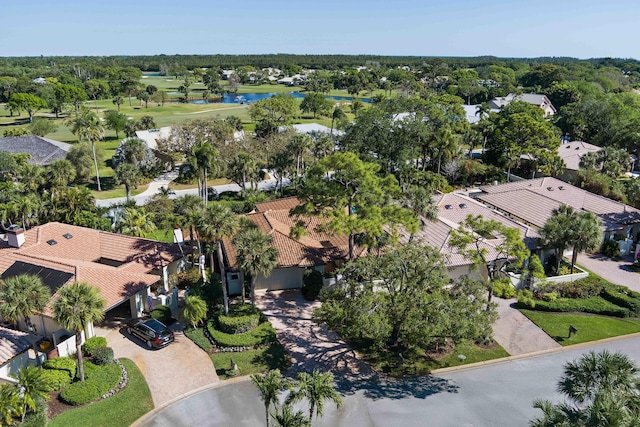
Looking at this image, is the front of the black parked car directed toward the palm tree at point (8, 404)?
no

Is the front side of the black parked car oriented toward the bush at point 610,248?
no

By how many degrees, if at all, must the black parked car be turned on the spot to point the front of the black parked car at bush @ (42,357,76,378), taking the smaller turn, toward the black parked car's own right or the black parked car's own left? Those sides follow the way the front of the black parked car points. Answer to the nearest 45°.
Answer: approximately 90° to the black parked car's own left

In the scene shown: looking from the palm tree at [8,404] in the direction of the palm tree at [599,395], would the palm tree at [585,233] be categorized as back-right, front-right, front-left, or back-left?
front-left

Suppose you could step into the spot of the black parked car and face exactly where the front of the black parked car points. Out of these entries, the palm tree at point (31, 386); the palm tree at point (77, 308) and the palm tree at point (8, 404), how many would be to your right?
0

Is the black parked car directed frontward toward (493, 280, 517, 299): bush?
no

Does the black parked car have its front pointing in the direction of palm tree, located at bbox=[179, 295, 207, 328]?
no

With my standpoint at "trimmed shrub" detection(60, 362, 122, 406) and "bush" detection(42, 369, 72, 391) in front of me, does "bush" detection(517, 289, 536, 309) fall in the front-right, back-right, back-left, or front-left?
back-right

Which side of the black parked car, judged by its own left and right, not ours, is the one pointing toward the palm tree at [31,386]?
left

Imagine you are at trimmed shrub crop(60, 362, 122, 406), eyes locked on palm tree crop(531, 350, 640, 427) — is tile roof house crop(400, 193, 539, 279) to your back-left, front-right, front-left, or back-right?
front-left

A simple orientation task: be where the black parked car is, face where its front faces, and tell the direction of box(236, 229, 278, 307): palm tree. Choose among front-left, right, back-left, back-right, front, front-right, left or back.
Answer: back-right

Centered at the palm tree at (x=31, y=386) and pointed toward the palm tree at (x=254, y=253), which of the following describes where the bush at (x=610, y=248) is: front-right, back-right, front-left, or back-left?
front-right

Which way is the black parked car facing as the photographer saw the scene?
facing away from the viewer and to the left of the viewer

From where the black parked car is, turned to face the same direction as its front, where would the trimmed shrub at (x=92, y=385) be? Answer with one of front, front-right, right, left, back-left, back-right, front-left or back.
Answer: left
